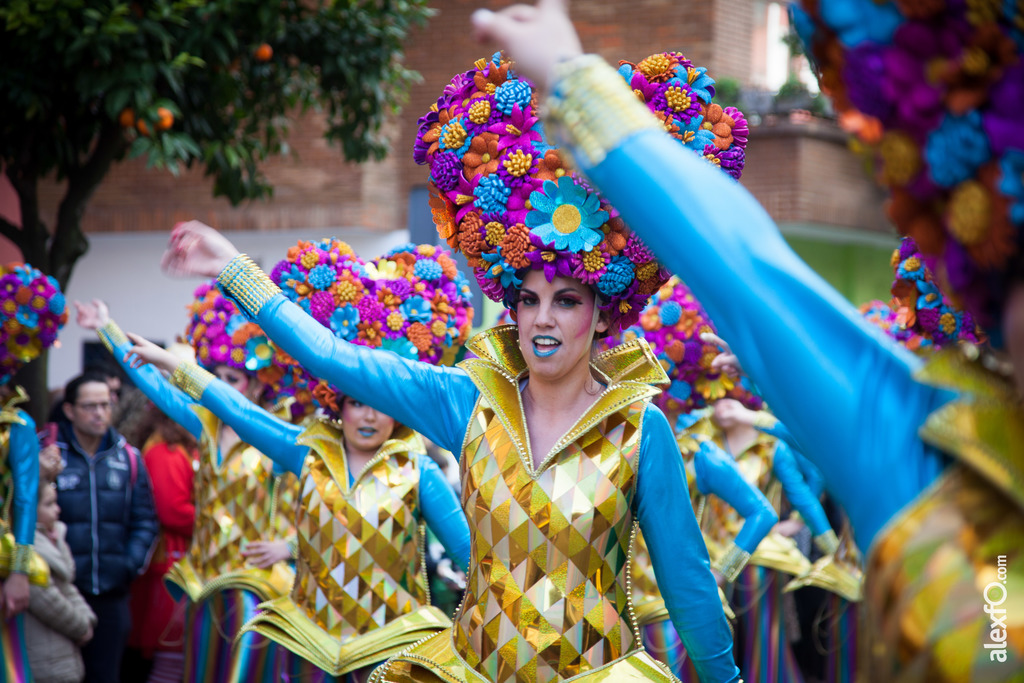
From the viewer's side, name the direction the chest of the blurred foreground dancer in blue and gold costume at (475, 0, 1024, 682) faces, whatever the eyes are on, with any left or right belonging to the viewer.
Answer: facing the viewer

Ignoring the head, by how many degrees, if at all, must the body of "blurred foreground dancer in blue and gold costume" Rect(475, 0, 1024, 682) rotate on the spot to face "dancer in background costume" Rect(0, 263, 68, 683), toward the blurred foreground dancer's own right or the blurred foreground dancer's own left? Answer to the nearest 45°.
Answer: approximately 135° to the blurred foreground dancer's own right

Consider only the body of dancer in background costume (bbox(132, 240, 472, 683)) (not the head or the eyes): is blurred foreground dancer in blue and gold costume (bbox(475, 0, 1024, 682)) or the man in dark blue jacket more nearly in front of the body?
the blurred foreground dancer in blue and gold costume

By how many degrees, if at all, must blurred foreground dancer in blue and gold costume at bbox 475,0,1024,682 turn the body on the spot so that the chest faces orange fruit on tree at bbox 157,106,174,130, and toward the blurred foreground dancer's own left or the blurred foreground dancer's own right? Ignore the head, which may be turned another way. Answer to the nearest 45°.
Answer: approximately 135° to the blurred foreground dancer's own right

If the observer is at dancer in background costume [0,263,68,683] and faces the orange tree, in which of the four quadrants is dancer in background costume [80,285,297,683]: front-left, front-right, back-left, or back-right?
front-right

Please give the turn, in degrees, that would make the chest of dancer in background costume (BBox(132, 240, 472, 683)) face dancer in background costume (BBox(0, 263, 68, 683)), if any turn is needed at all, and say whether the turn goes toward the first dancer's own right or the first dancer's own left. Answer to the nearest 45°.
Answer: approximately 135° to the first dancer's own right

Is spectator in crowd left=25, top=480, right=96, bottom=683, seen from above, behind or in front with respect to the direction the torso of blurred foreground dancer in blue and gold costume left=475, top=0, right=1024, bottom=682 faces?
behind

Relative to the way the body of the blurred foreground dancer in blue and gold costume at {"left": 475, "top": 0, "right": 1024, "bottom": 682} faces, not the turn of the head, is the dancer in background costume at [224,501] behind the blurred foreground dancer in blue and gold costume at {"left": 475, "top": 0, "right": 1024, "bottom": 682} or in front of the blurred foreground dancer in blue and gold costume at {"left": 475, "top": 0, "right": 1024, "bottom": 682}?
behind

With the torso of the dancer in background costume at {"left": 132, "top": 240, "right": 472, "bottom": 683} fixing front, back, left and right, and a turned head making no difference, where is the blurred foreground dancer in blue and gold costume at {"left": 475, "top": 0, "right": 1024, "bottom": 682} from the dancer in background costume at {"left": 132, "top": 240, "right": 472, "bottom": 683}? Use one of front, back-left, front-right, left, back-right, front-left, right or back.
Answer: front
